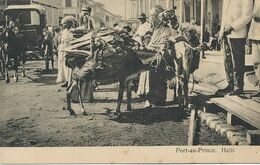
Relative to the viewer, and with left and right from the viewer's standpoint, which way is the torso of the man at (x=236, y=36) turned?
facing the viewer and to the left of the viewer

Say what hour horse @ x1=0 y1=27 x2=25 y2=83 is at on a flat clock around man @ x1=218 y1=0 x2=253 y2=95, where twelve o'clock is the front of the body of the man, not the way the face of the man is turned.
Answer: The horse is roughly at 2 o'clock from the man.

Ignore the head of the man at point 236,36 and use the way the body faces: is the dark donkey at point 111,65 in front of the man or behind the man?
in front
